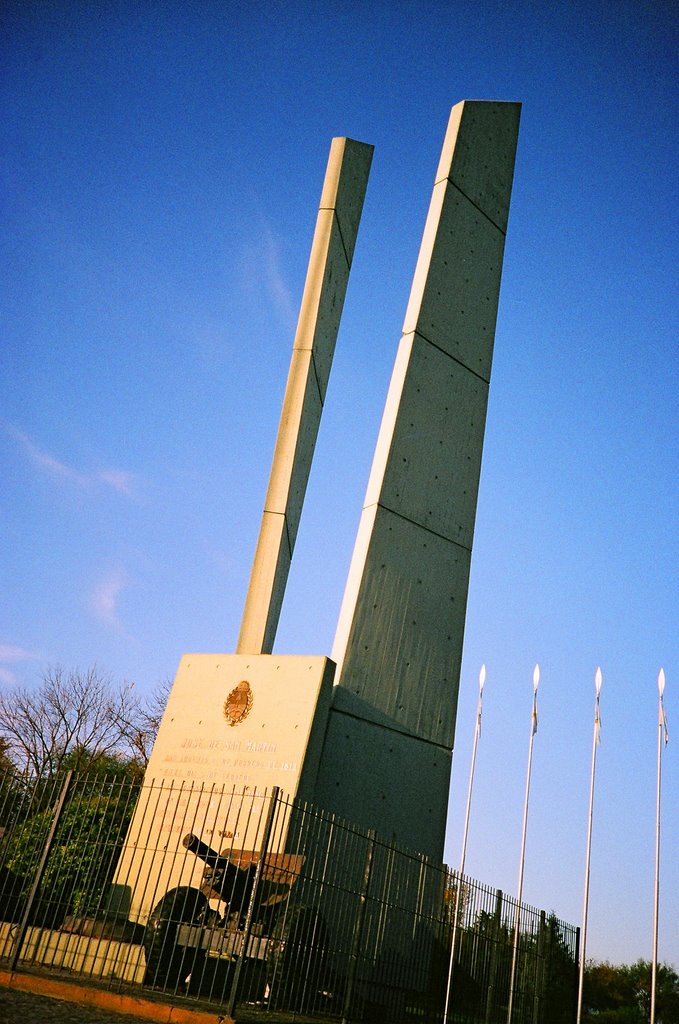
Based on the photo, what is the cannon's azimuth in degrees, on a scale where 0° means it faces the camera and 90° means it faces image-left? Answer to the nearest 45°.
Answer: approximately 45°

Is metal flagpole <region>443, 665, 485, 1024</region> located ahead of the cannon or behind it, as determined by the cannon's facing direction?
behind
